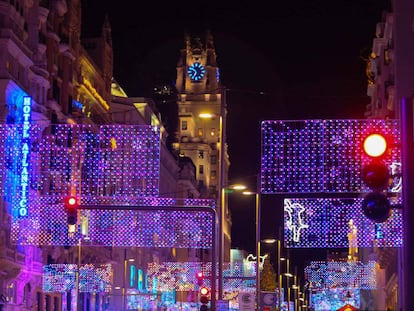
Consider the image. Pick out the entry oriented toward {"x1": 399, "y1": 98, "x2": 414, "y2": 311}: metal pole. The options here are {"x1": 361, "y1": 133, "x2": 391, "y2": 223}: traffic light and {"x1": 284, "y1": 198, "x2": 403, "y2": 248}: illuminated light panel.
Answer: the illuminated light panel

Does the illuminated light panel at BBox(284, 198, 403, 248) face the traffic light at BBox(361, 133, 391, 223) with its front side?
yes

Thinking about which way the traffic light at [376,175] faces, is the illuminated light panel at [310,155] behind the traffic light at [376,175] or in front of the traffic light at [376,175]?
behind

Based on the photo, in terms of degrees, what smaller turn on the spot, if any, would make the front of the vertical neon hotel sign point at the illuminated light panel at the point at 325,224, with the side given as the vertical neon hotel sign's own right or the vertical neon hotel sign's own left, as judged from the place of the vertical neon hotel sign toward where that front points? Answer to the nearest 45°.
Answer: approximately 45° to the vertical neon hotel sign's own left

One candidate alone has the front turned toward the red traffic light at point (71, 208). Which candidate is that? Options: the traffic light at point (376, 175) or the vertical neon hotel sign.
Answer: the vertical neon hotel sign

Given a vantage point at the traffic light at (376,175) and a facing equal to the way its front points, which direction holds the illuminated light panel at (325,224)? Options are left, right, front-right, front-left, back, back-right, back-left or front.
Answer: back

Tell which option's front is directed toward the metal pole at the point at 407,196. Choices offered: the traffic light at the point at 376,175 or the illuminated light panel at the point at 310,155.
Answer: the illuminated light panel
